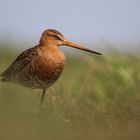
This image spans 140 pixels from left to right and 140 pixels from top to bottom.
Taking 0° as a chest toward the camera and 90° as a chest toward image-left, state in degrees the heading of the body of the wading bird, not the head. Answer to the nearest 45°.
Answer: approximately 315°
